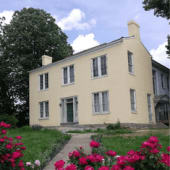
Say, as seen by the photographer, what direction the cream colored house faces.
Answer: facing the viewer and to the left of the viewer

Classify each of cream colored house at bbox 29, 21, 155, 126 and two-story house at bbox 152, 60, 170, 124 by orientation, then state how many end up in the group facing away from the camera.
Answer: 0

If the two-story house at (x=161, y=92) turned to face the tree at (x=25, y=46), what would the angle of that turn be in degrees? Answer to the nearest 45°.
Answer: approximately 135° to its right

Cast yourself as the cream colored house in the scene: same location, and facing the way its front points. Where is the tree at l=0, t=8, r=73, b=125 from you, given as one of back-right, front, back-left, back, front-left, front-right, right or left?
right
